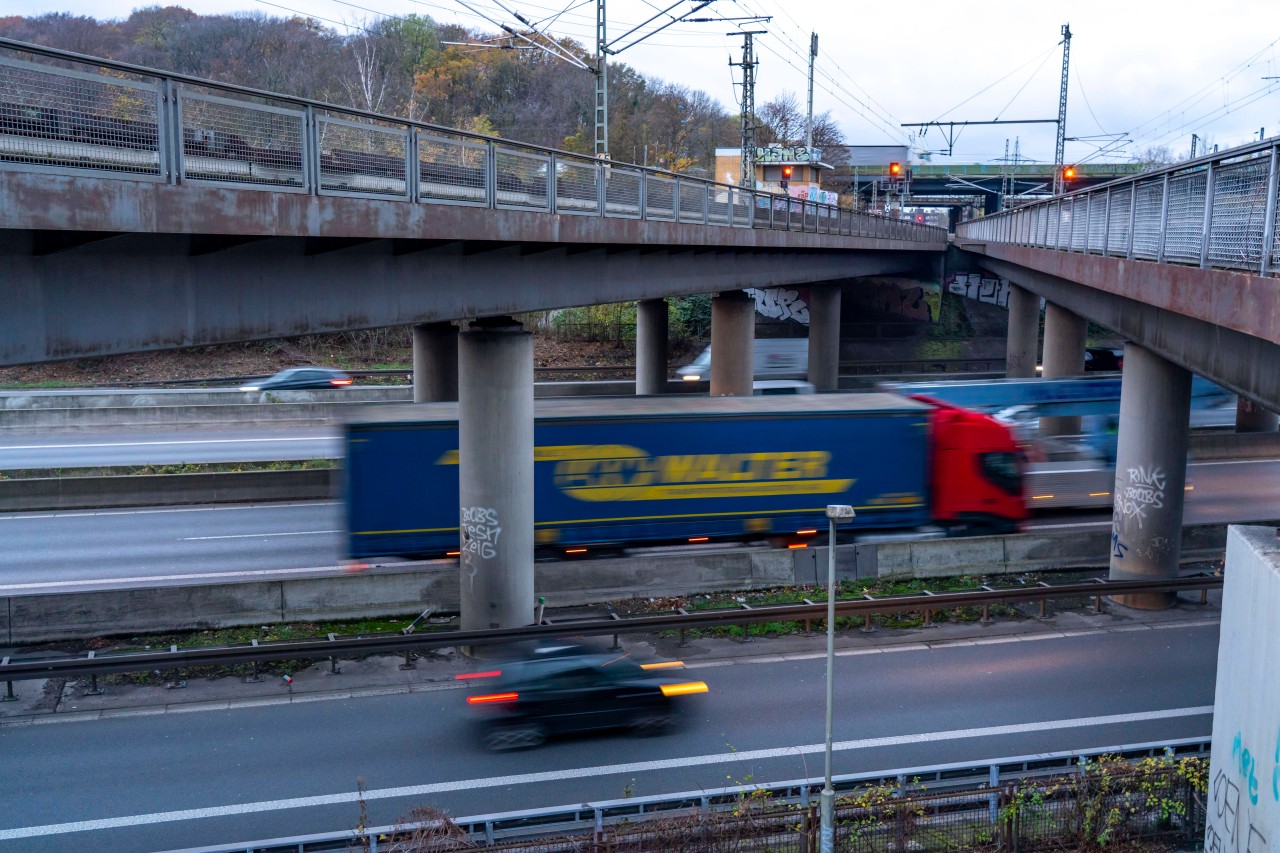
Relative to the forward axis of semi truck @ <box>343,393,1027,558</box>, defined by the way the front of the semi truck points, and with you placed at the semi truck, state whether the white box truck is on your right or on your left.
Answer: on your left

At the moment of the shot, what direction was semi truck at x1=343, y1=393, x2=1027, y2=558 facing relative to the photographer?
facing to the right of the viewer

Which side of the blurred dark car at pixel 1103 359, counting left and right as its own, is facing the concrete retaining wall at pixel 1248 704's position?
left

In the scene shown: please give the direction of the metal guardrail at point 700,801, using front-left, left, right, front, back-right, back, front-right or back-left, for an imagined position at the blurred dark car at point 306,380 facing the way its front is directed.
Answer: left

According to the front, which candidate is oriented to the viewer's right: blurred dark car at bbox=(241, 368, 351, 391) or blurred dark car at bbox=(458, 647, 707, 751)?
blurred dark car at bbox=(458, 647, 707, 751)

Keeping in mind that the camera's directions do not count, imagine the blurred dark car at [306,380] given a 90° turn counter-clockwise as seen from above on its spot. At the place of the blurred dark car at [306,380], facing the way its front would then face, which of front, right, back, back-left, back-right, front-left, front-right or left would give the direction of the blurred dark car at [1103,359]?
left

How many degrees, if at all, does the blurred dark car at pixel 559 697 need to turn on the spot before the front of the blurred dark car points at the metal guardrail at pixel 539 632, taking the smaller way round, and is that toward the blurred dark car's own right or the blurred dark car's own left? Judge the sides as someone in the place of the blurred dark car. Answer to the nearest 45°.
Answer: approximately 90° to the blurred dark car's own left

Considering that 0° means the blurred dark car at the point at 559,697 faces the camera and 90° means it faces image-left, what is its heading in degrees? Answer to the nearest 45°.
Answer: approximately 270°

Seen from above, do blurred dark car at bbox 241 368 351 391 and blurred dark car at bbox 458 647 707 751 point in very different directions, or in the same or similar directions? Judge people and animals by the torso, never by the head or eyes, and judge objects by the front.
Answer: very different directions

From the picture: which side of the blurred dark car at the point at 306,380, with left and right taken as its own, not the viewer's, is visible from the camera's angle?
left

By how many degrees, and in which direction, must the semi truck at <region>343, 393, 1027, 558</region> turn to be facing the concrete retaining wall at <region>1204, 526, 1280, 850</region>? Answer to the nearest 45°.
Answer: approximately 90° to its right

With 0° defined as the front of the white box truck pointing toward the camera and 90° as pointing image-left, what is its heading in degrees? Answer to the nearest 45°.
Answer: approximately 90°

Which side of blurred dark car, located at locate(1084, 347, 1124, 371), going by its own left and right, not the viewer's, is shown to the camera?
left

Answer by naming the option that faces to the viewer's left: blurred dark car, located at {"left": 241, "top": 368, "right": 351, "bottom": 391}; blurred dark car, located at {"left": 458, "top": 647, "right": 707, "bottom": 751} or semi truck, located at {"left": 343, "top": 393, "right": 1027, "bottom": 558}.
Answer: blurred dark car, located at {"left": 241, "top": 368, "right": 351, "bottom": 391}

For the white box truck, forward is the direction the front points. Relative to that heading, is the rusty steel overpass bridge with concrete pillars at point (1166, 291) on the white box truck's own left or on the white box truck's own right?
on the white box truck's own left

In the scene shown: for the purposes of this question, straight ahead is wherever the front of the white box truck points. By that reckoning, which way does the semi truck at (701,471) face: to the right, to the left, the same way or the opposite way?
the opposite way
